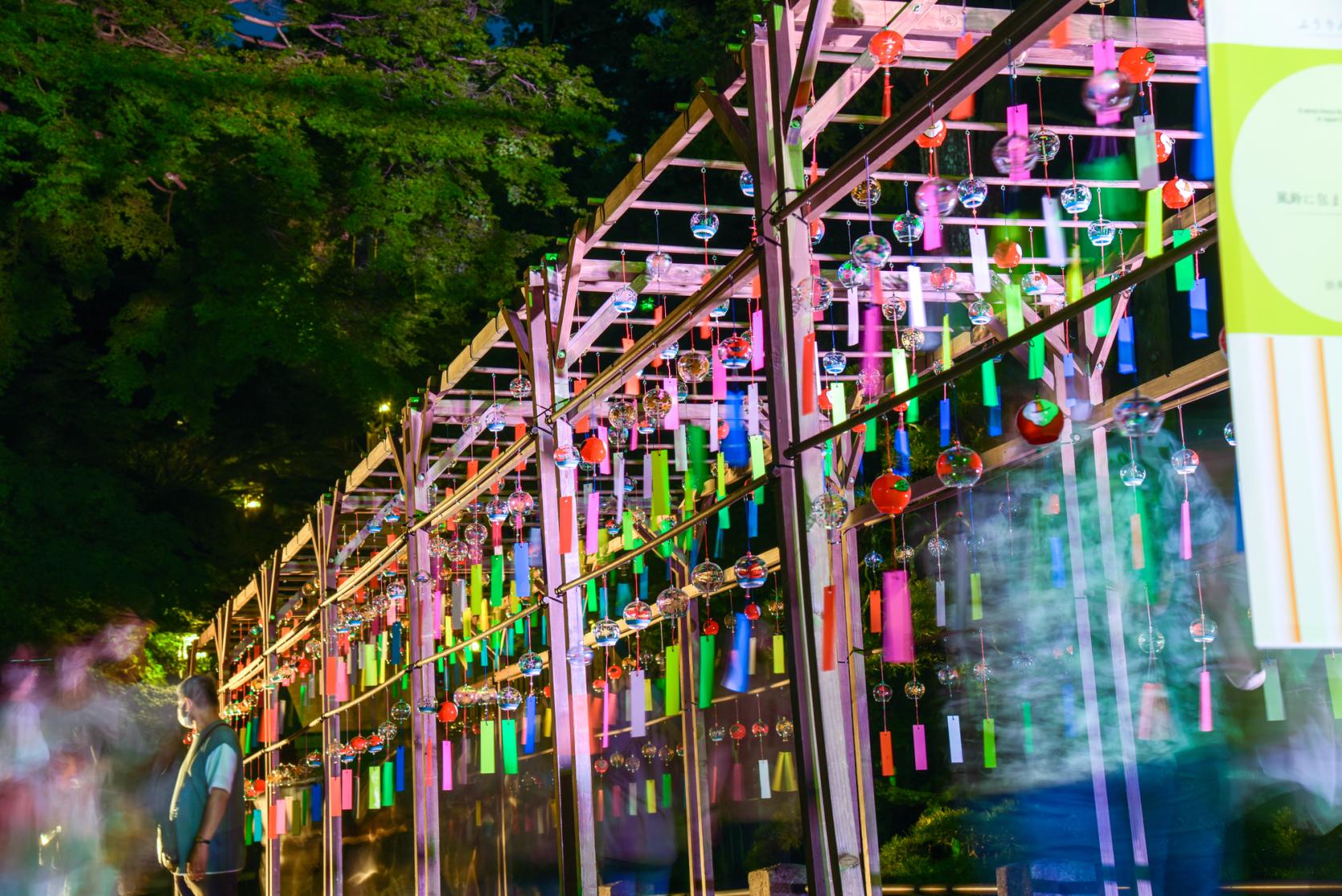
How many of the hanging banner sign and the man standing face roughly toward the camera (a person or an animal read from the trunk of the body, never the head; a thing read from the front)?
1

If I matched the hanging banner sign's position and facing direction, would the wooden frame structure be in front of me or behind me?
behind

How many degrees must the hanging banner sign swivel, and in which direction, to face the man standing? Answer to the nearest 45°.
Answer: approximately 135° to its right
